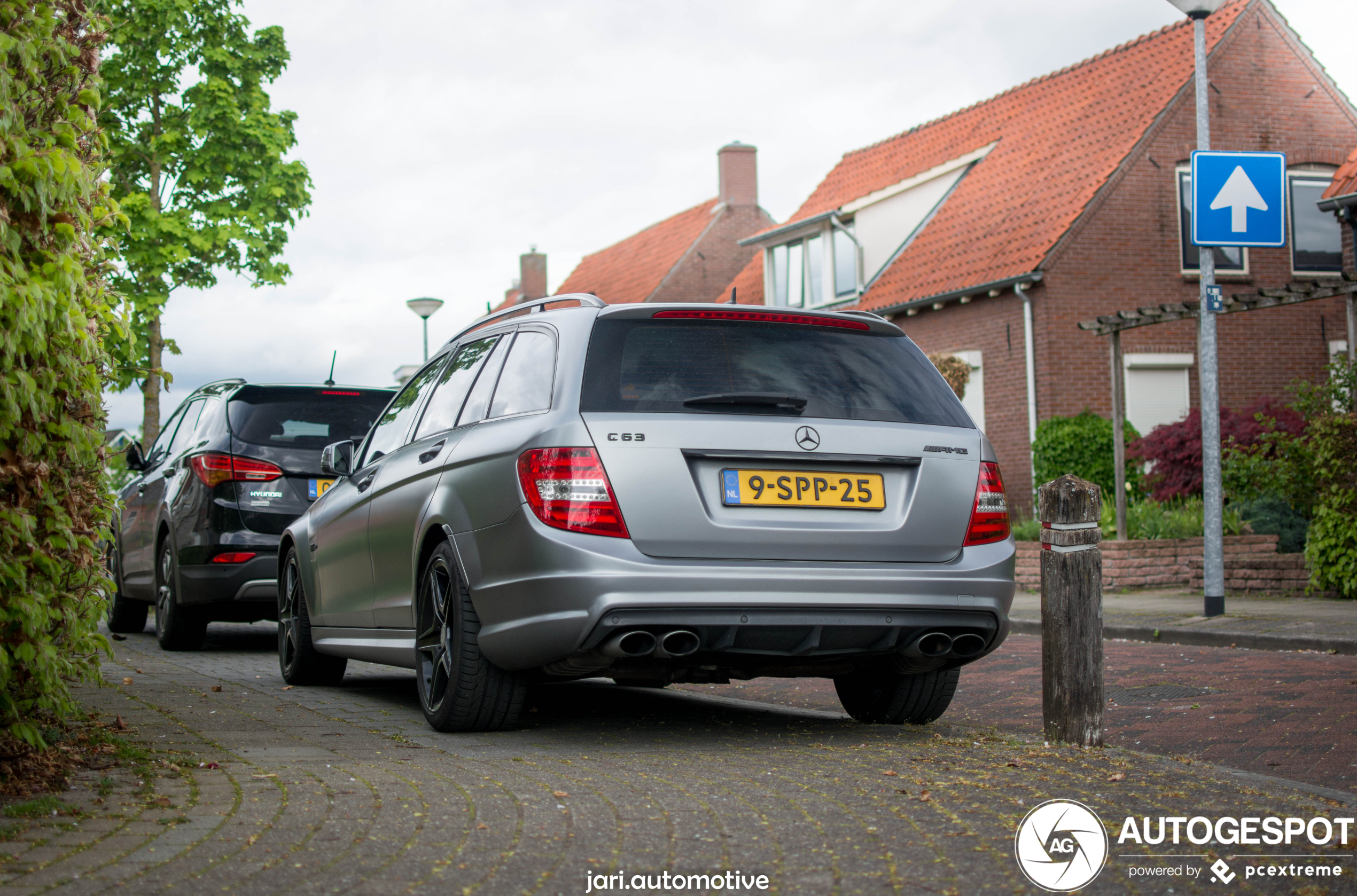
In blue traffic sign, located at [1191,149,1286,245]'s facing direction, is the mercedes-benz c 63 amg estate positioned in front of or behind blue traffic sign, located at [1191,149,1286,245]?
in front

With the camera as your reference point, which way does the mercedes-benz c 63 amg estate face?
facing away from the viewer and to the left of the viewer

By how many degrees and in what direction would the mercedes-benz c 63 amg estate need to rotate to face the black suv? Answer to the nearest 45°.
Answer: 0° — it already faces it

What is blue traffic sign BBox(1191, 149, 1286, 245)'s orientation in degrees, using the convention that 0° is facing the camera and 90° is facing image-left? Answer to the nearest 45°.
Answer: approximately 0°

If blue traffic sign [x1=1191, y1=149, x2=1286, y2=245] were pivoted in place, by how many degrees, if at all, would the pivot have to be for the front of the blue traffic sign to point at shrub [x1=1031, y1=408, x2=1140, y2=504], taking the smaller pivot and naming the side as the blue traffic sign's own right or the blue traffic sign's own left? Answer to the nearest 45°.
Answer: approximately 180°

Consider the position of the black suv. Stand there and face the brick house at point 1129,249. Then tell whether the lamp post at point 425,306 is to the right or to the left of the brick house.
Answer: left

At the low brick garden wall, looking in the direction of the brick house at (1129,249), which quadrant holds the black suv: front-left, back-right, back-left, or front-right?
back-left

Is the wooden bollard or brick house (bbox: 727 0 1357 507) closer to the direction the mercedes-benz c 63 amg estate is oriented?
the brick house

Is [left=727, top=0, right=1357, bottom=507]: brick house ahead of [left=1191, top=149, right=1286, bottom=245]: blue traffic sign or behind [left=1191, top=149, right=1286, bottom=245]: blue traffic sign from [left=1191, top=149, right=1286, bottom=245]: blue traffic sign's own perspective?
behind

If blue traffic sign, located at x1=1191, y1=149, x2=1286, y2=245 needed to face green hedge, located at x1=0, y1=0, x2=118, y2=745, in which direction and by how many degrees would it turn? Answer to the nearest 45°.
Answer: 0° — it already faces it

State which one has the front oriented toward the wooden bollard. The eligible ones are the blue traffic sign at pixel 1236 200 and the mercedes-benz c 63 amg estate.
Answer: the blue traffic sign

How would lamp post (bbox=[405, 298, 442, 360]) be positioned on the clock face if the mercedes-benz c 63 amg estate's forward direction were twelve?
The lamp post is roughly at 1 o'clock from the mercedes-benz c 63 amg estate.

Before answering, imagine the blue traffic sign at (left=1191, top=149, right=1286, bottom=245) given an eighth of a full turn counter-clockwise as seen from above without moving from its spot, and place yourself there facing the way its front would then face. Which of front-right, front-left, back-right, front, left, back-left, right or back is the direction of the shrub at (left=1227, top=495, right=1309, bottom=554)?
back-left

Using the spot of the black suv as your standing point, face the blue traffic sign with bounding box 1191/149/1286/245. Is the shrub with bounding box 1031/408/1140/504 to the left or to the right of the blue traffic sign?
left
